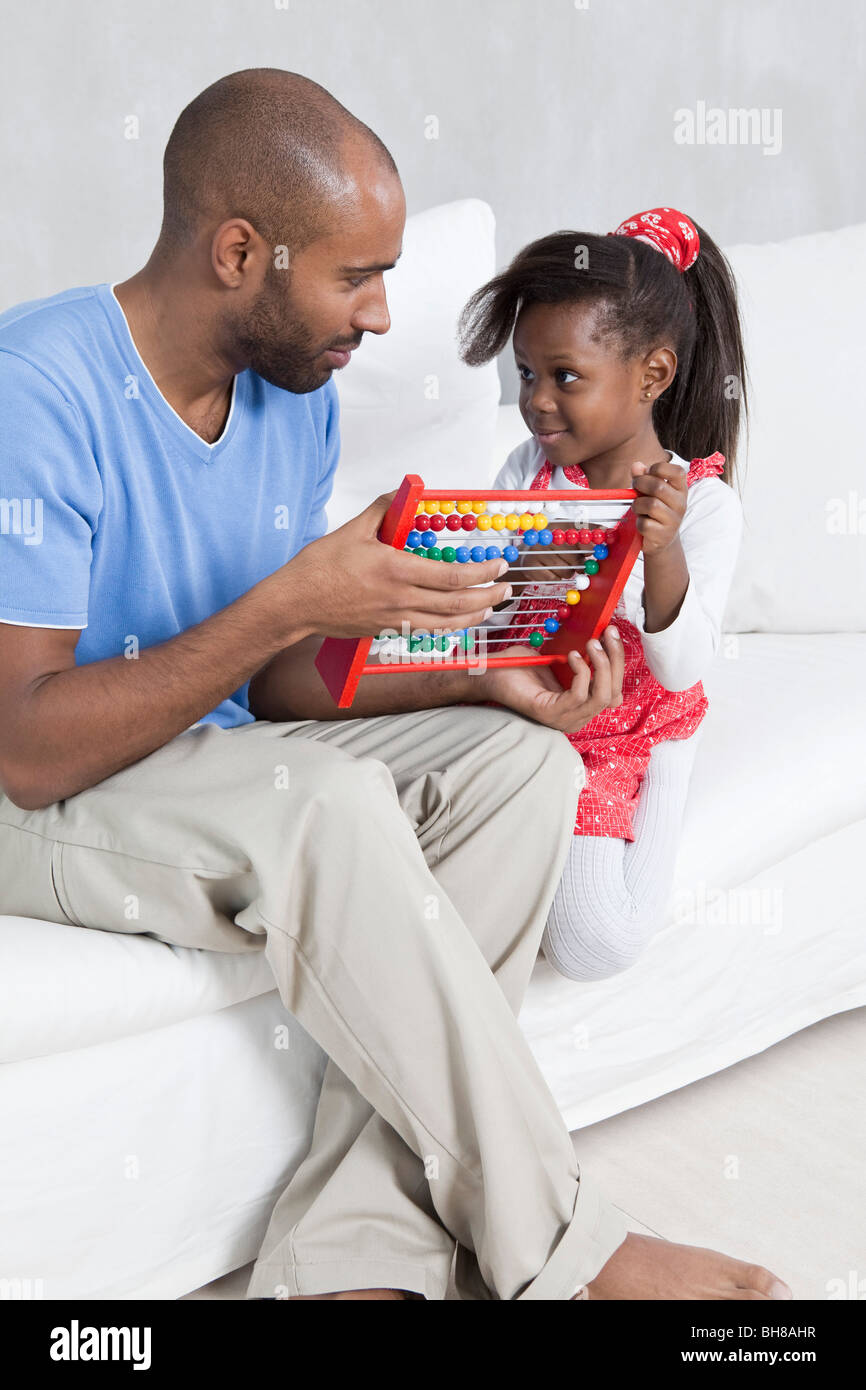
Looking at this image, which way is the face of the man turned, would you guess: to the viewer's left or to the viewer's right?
to the viewer's right

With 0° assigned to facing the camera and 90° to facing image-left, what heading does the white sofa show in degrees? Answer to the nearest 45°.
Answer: approximately 315°

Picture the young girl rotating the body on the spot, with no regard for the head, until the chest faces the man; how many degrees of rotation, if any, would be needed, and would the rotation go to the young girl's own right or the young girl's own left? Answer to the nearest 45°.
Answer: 0° — they already face them

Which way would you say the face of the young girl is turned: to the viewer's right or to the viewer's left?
to the viewer's left

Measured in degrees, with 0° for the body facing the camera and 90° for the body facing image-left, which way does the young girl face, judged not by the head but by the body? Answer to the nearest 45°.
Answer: approximately 45°
